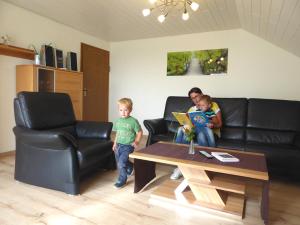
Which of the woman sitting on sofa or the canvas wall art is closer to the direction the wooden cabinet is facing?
the woman sitting on sofa

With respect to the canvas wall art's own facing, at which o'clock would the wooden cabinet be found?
The wooden cabinet is roughly at 2 o'clock from the canvas wall art.

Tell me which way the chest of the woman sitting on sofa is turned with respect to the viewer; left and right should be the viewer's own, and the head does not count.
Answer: facing the viewer and to the left of the viewer

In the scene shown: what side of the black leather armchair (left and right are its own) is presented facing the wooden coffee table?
front

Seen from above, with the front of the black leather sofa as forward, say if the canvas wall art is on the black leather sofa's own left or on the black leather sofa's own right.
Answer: on the black leather sofa's own right

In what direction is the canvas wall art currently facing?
toward the camera

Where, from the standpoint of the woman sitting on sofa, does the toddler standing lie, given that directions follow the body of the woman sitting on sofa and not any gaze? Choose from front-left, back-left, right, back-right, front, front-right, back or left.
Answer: front

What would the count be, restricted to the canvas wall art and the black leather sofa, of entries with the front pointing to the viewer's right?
0

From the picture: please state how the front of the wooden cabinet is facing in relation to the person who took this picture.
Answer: facing the viewer and to the right of the viewer

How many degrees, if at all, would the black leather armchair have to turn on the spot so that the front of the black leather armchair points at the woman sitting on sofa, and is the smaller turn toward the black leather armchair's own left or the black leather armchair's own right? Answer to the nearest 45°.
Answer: approximately 45° to the black leather armchair's own left

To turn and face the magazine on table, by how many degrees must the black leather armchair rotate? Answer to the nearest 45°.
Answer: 0° — it already faces it

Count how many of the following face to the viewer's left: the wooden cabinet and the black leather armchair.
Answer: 0

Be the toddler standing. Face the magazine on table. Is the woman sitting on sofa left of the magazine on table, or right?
left
